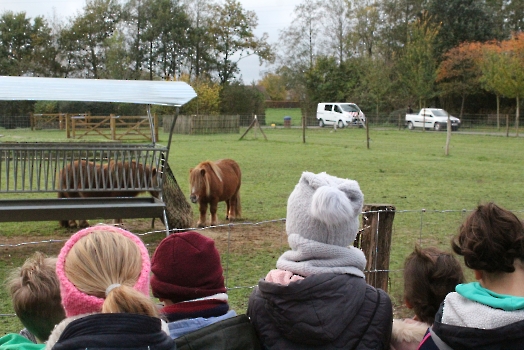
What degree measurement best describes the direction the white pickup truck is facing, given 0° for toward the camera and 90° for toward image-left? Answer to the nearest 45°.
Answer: approximately 315°

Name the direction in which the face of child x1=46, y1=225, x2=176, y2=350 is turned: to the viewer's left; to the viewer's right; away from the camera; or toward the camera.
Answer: away from the camera

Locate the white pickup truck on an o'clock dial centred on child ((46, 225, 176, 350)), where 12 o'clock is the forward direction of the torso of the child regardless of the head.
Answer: The white pickup truck is roughly at 1 o'clock from the child.

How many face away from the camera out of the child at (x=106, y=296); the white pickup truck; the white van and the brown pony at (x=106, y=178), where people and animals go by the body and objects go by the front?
1

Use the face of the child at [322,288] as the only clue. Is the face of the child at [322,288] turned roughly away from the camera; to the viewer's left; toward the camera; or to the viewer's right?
away from the camera

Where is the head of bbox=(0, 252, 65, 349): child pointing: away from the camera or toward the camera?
away from the camera

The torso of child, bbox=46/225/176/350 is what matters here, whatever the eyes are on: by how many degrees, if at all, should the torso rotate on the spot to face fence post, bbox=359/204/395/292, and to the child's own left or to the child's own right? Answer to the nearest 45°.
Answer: approximately 45° to the child's own right

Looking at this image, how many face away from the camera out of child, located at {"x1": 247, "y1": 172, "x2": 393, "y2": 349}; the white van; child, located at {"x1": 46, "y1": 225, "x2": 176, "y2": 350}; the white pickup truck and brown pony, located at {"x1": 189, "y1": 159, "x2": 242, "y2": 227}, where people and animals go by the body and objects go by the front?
2

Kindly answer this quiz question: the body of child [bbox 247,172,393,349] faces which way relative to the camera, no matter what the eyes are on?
away from the camera

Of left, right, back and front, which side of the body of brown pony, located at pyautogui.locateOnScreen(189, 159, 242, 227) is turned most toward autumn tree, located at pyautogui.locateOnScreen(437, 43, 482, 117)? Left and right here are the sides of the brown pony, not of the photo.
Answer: back

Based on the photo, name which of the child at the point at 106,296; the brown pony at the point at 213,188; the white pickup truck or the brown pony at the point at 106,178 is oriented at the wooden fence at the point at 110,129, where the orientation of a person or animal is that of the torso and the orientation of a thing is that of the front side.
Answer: the child

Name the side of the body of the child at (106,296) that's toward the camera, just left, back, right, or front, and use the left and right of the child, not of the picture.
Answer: back

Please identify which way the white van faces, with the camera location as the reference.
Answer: facing the viewer and to the right of the viewer

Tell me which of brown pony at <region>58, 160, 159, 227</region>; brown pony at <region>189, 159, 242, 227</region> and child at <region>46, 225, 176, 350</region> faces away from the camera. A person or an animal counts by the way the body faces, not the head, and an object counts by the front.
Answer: the child
